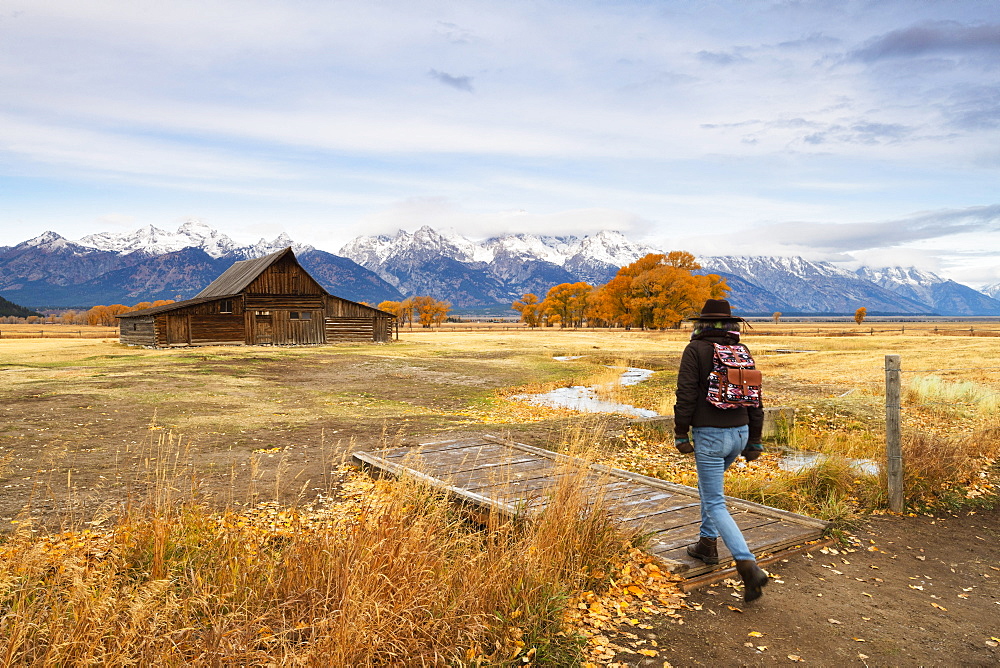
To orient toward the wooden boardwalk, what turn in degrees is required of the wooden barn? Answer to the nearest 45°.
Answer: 0° — it already faces it

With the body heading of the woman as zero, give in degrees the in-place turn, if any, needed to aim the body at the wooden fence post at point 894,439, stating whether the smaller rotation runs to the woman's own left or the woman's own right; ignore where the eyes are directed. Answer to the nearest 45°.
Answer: approximately 90° to the woman's own right

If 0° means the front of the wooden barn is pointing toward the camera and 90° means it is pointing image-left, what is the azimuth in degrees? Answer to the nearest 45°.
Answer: approximately 0°

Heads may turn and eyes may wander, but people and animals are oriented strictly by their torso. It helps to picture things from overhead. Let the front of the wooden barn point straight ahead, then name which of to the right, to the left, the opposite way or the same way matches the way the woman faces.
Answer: the opposite way

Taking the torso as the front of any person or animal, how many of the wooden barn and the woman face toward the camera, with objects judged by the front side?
1

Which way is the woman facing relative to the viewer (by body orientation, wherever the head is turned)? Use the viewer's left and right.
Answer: facing away from the viewer and to the left of the viewer
